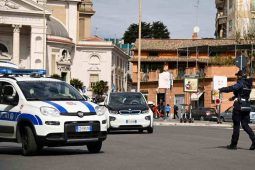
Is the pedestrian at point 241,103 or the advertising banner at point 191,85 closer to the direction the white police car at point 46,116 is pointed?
the pedestrian

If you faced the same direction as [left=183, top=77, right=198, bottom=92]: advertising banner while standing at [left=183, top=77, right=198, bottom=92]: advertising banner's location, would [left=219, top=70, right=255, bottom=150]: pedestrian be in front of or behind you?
in front

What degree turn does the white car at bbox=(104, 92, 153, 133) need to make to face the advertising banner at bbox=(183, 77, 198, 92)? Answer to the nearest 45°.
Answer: approximately 180°

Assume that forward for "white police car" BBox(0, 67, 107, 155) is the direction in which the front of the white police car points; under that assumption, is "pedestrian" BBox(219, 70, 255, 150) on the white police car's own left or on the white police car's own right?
on the white police car's own left

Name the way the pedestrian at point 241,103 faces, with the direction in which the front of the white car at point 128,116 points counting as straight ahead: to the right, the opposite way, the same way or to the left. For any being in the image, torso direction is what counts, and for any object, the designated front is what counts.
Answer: to the right

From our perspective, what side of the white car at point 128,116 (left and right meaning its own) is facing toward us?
front

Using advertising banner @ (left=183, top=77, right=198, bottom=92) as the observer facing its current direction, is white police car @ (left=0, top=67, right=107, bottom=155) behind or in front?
in front

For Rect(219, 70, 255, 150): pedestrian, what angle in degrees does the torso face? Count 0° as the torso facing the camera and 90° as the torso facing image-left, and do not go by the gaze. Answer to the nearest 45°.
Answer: approximately 90°

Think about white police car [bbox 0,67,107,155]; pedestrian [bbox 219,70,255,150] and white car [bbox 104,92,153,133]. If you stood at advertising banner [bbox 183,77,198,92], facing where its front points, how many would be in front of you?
3

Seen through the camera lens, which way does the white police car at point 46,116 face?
facing the viewer and to the right of the viewer

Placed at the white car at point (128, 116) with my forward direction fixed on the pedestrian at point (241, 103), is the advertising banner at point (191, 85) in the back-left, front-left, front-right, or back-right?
back-left

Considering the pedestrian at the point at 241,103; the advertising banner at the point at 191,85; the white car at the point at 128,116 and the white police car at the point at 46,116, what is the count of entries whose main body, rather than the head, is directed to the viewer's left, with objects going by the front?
1

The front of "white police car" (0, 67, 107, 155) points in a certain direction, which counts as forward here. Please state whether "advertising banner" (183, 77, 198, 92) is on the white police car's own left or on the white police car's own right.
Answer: on the white police car's own left
